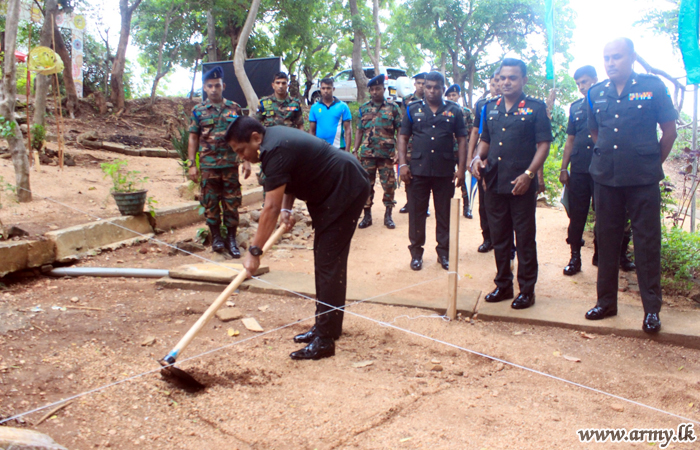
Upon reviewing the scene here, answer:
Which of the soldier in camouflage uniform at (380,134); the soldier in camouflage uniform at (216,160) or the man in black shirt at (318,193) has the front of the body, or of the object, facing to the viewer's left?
the man in black shirt

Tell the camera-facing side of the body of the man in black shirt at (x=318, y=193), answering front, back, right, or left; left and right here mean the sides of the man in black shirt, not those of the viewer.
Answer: left

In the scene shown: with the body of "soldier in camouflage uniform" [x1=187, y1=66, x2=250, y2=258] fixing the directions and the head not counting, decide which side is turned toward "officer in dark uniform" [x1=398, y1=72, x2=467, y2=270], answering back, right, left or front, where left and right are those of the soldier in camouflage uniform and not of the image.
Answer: left

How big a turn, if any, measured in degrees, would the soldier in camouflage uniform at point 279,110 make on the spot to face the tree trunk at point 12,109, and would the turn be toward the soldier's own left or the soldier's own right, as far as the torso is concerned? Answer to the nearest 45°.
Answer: approximately 90° to the soldier's own right

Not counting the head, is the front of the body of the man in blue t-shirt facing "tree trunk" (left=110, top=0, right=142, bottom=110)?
no

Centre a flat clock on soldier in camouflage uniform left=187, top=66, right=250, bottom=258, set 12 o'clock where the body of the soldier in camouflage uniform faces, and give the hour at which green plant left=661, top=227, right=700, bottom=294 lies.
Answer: The green plant is roughly at 10 o'clock from the soldier in camouflage uniform.

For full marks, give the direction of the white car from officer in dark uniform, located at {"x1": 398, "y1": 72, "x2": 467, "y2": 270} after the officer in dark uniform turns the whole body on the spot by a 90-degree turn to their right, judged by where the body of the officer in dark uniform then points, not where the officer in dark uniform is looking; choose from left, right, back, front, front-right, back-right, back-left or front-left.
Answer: right

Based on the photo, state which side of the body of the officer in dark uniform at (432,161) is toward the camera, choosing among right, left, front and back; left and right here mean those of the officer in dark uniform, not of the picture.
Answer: front

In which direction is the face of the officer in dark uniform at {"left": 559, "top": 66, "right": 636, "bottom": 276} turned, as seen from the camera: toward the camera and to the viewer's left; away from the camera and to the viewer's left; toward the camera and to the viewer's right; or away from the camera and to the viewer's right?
toward the camera and to the viewer's left

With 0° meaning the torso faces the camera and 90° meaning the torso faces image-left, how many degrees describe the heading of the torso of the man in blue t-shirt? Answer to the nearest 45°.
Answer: approximately 0°

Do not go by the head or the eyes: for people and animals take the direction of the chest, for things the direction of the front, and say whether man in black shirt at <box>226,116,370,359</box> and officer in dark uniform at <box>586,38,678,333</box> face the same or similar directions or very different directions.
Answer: same or similar directions

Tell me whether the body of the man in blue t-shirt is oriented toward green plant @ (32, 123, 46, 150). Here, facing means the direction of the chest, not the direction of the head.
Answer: no

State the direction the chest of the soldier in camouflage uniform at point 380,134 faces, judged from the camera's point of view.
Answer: toward the camera

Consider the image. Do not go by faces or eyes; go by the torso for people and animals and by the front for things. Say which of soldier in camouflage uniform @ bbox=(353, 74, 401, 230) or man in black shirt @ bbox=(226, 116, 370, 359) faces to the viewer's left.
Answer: the man in black shirt

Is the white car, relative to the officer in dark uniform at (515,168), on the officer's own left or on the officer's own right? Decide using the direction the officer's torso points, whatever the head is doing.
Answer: on the officer's own right
